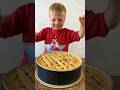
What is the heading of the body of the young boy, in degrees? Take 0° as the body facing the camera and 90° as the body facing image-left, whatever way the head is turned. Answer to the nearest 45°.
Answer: approximately 0°
